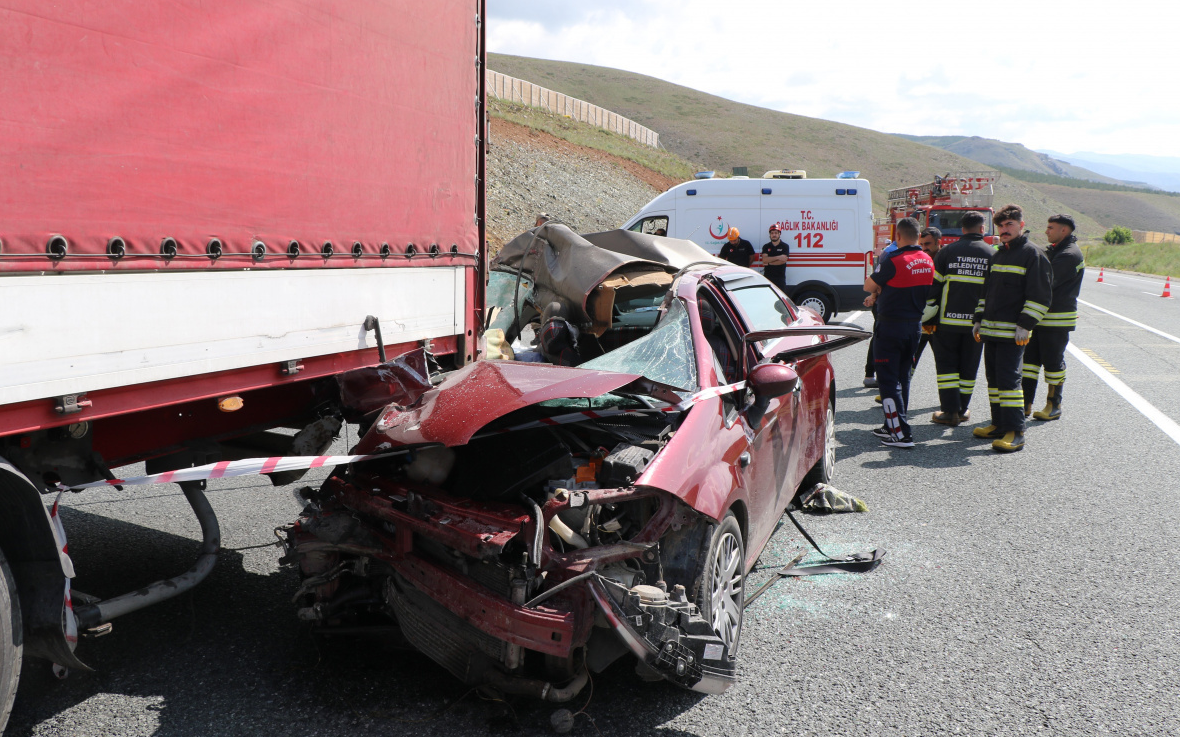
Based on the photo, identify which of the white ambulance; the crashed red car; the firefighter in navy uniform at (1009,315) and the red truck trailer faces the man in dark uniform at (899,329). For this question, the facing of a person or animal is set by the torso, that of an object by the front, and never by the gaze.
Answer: the firefighter in navy uniform

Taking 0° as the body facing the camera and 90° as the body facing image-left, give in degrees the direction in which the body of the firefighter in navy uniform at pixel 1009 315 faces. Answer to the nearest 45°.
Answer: approximately 45°

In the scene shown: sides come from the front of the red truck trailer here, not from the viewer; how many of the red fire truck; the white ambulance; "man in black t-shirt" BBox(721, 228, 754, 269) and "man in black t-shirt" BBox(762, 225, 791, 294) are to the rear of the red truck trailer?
4

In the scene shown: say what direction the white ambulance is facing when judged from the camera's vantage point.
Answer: facing to the left of the viewer

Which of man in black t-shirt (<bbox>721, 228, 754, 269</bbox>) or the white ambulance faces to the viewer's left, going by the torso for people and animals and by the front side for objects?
the white ambulance

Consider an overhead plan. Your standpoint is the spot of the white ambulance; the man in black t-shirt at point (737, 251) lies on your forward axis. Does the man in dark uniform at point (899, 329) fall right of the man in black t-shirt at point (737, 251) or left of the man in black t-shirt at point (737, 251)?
left

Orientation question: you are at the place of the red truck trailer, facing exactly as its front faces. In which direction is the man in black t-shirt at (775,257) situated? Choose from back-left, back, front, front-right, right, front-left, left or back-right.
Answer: back

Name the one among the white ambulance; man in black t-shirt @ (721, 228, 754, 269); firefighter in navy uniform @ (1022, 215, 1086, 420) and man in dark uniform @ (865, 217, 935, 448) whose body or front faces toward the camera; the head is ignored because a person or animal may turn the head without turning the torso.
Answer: the man in black t-shirt

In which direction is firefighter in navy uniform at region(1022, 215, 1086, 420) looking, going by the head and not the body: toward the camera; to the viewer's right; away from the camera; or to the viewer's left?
to the viewer's left

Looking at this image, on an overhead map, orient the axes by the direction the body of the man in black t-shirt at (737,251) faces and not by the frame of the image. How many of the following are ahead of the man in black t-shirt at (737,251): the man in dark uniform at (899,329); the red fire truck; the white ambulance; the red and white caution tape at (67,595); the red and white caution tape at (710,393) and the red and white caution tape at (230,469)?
4

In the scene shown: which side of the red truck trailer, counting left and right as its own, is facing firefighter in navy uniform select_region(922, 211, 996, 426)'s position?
back

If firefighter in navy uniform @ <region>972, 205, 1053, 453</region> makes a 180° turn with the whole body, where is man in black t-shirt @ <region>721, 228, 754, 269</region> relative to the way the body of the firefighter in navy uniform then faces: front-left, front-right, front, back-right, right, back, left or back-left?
left

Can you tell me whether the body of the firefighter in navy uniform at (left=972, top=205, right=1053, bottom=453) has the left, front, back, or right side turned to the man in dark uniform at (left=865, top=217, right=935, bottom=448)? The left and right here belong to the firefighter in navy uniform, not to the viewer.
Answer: front
